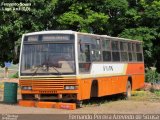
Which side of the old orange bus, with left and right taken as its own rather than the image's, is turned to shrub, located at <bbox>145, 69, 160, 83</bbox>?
back

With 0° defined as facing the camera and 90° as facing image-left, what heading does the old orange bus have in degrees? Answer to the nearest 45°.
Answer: approximately 45°

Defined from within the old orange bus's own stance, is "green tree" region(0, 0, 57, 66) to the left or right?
on its right
